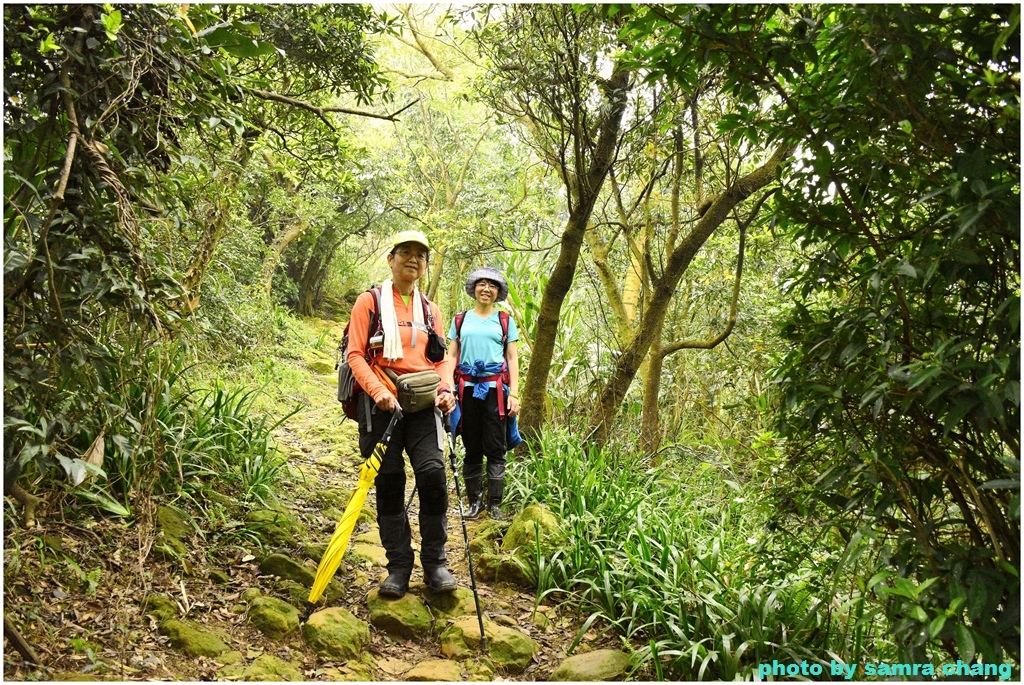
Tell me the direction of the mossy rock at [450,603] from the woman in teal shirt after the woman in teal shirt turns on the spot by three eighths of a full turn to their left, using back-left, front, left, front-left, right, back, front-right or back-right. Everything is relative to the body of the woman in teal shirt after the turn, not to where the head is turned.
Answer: back-right

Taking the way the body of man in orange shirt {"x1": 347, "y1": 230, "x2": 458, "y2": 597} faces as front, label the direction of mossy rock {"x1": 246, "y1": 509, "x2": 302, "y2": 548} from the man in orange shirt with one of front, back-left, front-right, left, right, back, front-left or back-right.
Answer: back-right

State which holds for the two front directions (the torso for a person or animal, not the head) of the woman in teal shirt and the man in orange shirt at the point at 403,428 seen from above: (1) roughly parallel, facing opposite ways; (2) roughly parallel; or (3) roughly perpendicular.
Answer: roughly parallel

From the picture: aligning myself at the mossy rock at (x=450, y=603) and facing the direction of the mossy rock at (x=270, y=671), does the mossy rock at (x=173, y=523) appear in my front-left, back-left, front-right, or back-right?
front-right

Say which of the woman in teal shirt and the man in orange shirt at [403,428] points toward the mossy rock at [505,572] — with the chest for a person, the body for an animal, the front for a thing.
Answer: the woman in teal shirt

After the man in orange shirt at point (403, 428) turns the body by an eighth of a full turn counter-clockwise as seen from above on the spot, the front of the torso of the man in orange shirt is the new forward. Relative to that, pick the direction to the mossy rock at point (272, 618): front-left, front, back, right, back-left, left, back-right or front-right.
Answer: right

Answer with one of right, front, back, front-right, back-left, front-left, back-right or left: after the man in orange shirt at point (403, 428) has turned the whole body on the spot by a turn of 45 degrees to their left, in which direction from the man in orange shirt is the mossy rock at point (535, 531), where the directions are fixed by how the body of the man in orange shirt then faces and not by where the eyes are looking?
left

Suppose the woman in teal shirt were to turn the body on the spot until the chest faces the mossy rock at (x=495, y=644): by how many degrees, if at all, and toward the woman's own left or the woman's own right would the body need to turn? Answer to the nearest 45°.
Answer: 0° — they already face it

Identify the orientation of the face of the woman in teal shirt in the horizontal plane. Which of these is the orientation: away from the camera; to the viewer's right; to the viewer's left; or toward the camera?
toward the camera

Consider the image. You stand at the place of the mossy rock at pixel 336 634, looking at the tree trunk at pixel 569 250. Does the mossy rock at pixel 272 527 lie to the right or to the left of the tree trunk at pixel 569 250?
left

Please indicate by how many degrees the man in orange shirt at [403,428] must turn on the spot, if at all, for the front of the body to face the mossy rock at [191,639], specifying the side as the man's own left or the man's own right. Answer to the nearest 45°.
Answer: approximately 45° to the man's own right

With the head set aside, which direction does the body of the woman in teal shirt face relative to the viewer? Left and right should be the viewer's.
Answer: facing the viewer

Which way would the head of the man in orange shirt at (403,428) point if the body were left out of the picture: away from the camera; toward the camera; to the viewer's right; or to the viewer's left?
toward the camera

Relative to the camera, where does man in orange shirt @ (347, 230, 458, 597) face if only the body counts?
toward the camera
